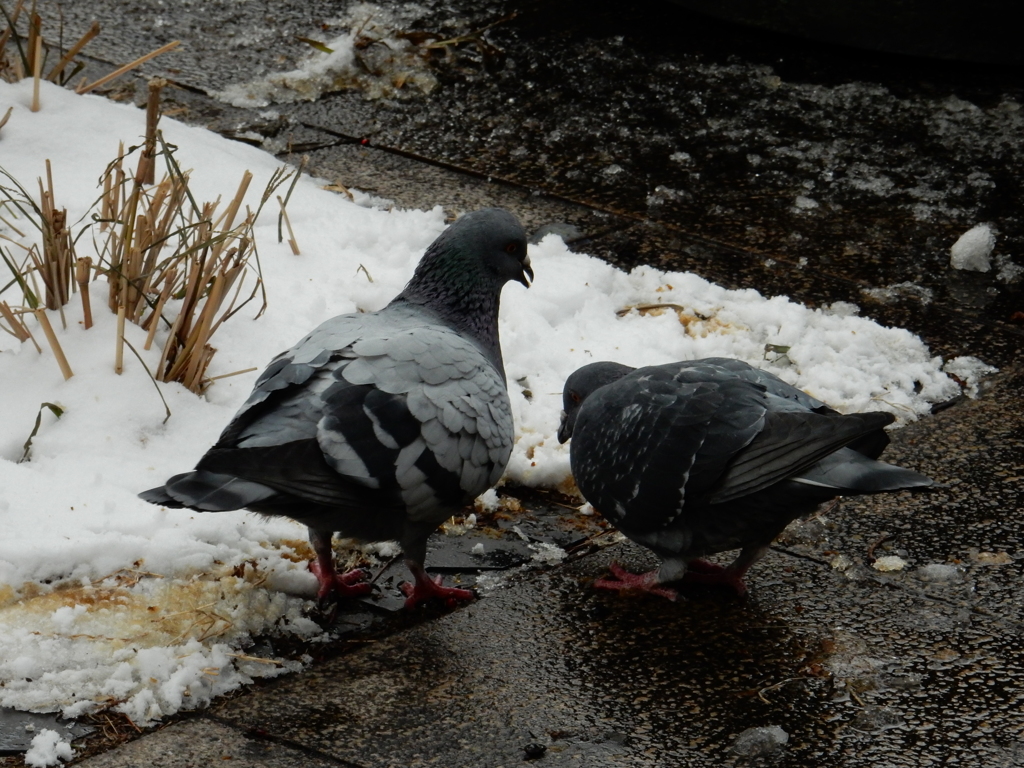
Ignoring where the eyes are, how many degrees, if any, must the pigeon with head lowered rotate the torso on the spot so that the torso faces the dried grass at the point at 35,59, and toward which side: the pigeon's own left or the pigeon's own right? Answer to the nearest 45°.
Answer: approximately 45° to the pigeon's own right

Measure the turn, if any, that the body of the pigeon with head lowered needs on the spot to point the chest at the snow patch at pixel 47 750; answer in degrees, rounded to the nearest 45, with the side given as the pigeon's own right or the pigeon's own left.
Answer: approximately 45° to the pigeon's own left

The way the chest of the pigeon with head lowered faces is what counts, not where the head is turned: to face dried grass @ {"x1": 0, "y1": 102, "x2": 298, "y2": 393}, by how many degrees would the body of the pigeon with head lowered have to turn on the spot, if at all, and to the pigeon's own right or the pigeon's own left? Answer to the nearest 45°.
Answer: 0° — it already faces it

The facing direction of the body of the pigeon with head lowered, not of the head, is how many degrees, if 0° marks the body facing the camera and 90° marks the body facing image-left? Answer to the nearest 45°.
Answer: approximately 90°

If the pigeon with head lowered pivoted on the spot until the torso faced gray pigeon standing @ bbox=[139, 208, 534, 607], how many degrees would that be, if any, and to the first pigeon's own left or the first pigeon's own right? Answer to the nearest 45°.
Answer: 0° — it already faces it
